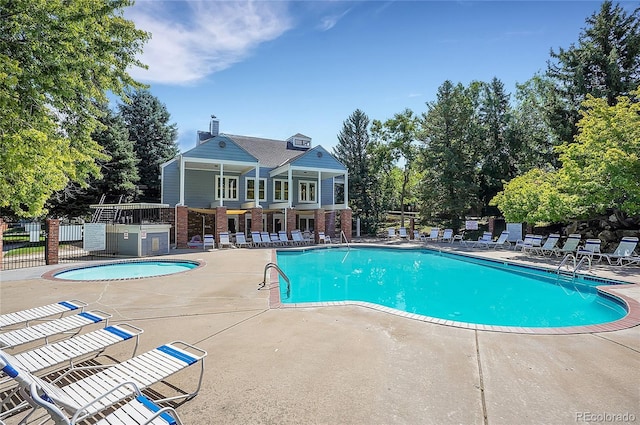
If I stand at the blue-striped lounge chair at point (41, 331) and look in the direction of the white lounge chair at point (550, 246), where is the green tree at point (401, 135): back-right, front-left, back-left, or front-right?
front-left

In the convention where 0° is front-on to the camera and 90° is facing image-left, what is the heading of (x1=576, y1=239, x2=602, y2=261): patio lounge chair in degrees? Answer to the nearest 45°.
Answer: approximately 45°

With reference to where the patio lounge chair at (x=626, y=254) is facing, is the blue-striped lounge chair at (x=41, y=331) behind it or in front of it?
in front

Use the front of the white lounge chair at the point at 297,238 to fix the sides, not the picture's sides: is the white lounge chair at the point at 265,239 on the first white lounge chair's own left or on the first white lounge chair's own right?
on the first white lounge chair's own right

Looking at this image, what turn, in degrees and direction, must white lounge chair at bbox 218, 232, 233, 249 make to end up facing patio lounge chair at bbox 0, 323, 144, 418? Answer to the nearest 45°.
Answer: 0° — it already faces it

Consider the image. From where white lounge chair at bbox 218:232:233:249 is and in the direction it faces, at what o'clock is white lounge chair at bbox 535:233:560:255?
white lounge chair at bbox 535:233:560:255 is roughly at 10 o'clock from white lounge chair at bbox 218:232:233:249.

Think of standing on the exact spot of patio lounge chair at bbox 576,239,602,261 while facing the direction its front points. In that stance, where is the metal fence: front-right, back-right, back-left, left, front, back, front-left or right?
front

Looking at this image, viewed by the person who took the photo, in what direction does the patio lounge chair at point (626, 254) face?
facing the viewer and to the left of the viewer

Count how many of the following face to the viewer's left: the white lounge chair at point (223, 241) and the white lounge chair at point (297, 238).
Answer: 0

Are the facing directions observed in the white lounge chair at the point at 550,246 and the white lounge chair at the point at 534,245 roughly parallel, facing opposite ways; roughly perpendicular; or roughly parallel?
roughly parallel

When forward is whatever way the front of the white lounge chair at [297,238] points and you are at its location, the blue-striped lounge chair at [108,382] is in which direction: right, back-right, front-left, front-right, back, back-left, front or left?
front-right

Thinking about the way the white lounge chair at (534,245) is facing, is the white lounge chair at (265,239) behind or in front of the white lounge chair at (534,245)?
in front

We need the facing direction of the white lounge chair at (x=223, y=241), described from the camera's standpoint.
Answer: facing the viewer

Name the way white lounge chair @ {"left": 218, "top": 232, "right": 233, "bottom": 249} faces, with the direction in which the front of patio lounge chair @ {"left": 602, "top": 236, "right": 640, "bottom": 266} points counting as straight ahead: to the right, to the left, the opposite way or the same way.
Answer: to the left

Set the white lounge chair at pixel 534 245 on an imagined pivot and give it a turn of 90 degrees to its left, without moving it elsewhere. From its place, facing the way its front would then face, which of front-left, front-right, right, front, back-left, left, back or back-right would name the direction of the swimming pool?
right
